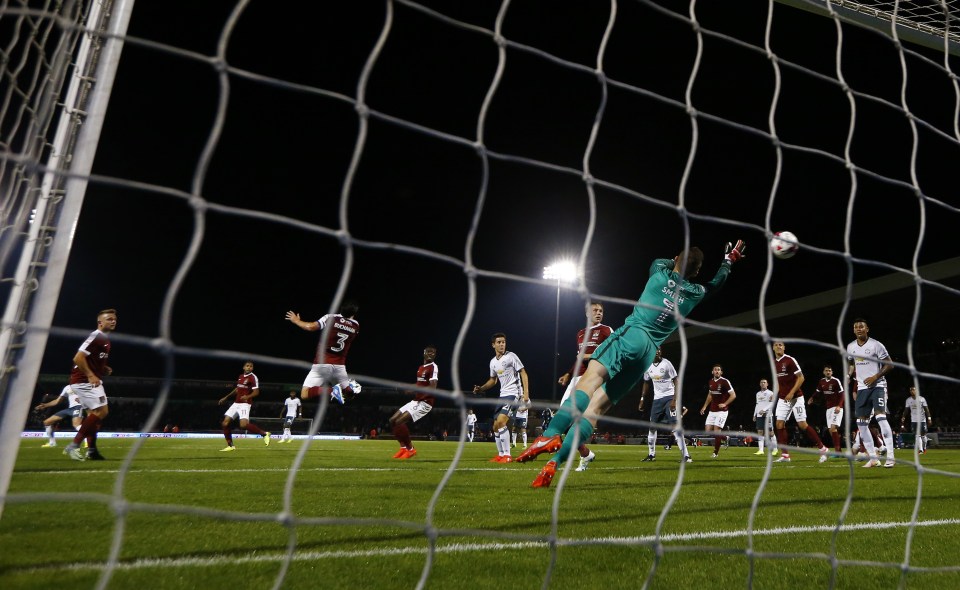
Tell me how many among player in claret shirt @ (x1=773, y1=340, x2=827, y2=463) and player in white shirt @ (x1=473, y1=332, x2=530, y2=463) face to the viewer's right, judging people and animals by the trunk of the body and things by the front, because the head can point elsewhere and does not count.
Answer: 0

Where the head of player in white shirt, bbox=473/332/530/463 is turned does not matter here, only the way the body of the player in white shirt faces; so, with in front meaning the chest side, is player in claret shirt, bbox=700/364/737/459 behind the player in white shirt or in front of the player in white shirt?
behind

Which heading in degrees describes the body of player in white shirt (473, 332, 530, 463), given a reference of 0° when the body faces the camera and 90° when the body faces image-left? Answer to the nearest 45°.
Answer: approximately 45°

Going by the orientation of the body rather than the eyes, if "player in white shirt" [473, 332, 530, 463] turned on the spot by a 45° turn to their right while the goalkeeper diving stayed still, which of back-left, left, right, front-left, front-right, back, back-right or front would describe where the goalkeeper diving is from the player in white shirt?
left

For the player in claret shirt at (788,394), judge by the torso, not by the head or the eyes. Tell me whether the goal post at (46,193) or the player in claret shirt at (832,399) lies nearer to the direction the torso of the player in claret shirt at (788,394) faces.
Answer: the goal post

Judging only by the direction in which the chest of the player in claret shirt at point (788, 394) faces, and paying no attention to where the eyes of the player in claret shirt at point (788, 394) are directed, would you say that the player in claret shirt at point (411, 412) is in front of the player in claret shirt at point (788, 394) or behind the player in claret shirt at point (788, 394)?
in front

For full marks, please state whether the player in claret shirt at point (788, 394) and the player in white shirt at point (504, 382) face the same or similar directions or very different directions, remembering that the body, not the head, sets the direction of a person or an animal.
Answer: same or similar directions

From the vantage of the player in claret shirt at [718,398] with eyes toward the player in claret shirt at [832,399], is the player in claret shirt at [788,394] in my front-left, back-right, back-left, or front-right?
front-right

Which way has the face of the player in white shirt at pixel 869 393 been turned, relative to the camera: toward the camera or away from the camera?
toward the camera

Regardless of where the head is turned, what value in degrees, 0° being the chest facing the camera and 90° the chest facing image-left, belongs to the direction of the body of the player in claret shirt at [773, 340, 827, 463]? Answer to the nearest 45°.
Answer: approximately 45°

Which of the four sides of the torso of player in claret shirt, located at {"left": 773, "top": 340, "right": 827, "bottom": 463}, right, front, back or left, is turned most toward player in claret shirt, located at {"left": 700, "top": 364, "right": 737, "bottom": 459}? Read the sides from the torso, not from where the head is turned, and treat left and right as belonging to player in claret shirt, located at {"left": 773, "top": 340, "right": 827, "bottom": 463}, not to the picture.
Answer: right
